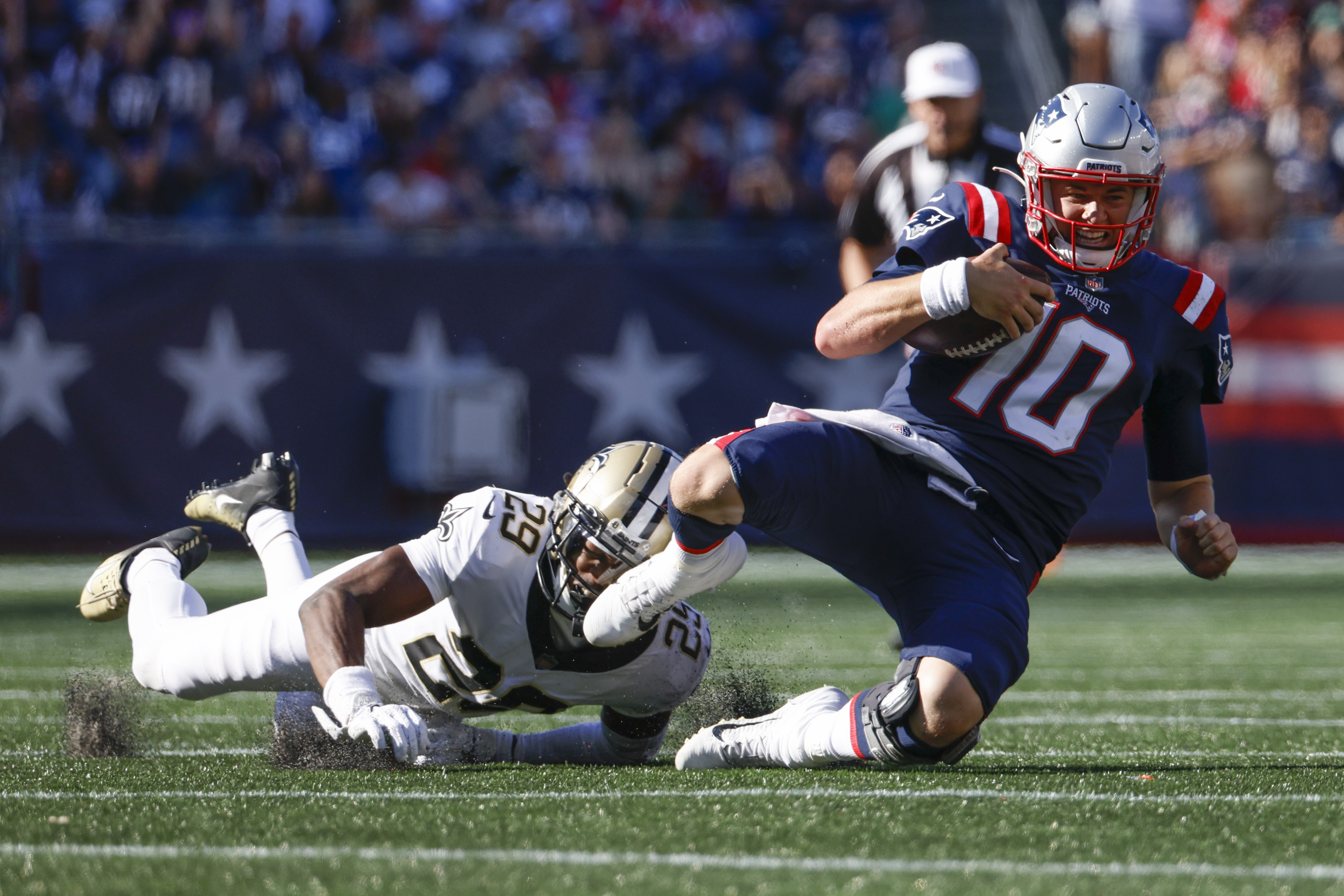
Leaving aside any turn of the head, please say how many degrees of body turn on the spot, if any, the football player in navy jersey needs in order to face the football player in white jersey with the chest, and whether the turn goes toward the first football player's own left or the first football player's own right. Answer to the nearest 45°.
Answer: approximately 90° to the first football player's own right

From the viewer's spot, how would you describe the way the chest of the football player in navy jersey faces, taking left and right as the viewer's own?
facing the viewer

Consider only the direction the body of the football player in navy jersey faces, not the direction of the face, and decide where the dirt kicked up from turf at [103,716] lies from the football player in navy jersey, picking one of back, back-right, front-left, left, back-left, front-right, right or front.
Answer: right
